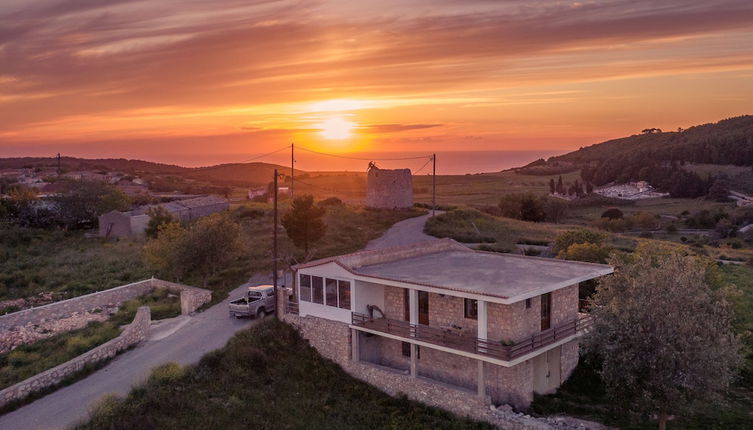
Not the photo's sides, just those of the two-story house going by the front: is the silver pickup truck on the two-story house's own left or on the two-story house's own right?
on the two-story house's own right

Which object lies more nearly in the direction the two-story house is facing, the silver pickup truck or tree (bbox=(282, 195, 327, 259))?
the silver pickup truck

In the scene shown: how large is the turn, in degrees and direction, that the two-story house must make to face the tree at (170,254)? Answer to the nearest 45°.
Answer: approximately 90° to its right

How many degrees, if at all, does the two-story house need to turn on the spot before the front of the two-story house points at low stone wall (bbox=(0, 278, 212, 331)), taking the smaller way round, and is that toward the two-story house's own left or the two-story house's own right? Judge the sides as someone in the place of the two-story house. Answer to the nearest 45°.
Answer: approximately 45° to the two-story house's own right

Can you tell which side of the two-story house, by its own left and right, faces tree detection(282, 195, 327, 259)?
right

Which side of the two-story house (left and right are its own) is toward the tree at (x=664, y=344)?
left

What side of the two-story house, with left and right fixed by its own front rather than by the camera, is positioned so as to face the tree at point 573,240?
back

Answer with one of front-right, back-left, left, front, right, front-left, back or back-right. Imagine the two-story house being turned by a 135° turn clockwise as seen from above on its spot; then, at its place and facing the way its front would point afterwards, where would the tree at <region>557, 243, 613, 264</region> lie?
front-right

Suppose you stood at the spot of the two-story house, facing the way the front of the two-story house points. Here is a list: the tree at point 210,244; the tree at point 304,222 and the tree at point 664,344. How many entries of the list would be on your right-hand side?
2

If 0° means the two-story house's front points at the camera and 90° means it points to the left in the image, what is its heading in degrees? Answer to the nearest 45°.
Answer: approximately 45°
